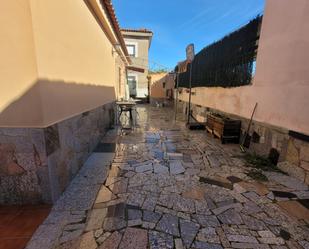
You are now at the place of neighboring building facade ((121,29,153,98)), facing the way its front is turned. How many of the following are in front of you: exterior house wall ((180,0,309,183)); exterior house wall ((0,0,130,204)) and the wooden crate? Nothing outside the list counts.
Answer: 3

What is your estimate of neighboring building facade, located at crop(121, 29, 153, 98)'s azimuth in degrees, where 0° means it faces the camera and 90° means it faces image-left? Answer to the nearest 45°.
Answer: approximately 0°

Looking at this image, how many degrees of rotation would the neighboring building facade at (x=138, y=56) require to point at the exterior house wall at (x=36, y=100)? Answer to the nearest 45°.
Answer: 0° — it already faces it

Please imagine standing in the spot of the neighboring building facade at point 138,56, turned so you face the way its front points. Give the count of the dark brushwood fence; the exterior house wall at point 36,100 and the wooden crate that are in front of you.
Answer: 3

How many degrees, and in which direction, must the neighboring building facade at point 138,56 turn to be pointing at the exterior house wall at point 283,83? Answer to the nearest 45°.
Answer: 0° — it already faces it
